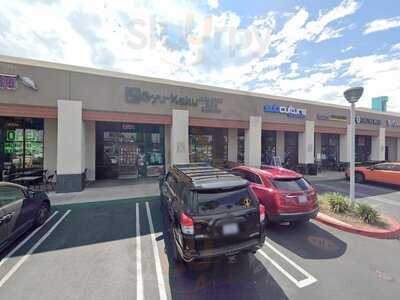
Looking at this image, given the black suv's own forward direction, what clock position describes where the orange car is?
The orange car is roughly at 3 o'clock from the black suv.

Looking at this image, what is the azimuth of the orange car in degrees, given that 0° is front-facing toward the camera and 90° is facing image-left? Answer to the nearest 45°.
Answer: approximately 90°

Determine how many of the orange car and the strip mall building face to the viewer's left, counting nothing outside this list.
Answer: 1

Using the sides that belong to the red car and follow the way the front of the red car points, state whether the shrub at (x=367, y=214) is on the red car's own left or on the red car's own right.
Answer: on the red car's own right

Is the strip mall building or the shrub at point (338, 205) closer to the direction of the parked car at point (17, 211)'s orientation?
the strip mall building

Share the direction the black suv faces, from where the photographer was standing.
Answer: facing away from the viewer and to the left of the viewer

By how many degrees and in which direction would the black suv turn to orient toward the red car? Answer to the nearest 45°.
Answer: approximately 90° to its right
